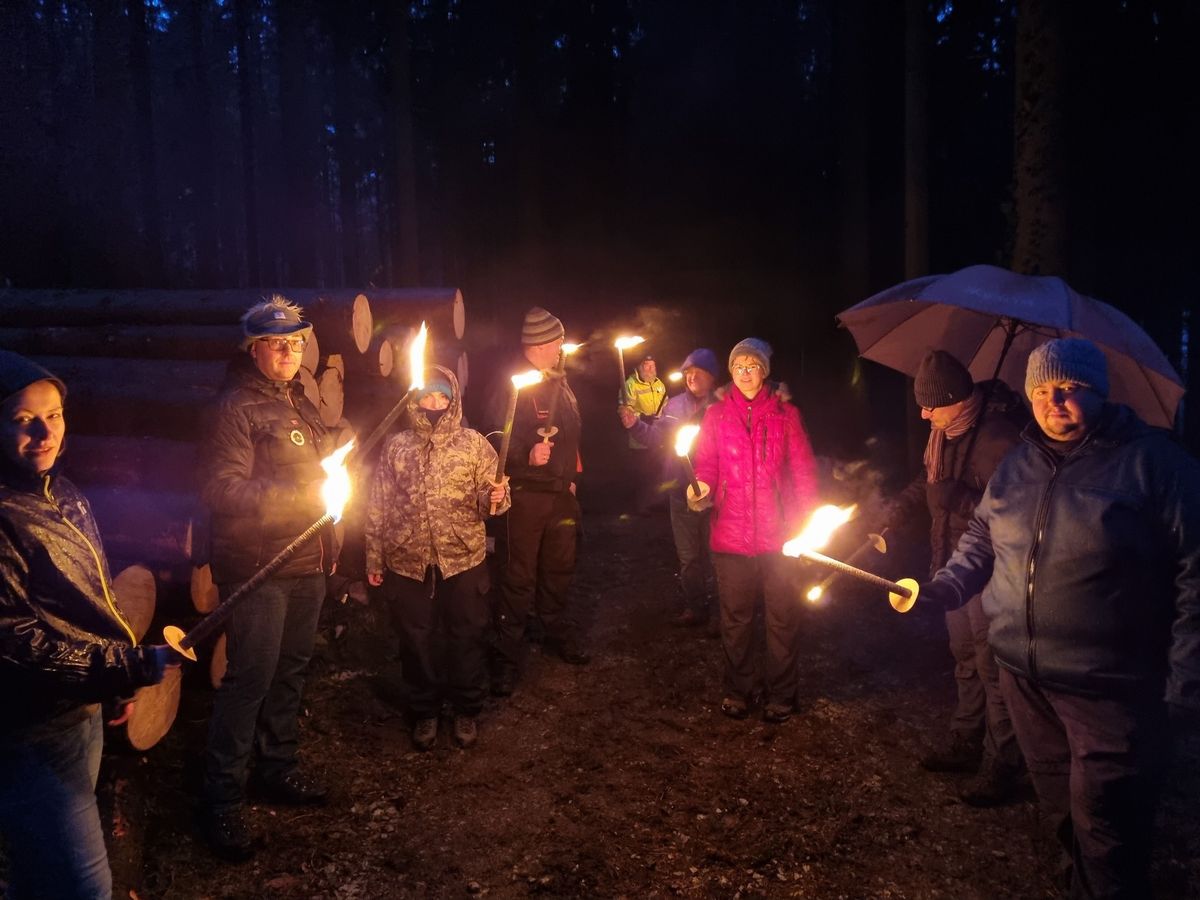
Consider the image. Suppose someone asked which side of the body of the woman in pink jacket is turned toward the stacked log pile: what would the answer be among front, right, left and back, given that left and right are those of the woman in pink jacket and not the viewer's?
right

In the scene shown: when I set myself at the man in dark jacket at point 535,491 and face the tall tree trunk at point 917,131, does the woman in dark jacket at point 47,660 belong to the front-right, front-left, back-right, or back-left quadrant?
back-right

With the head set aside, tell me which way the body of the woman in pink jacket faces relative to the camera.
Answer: toward the camera

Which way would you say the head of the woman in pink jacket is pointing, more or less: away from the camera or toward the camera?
toward the camera

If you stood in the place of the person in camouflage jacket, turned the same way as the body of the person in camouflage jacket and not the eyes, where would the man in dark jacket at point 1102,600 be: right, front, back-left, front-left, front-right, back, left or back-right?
front-left

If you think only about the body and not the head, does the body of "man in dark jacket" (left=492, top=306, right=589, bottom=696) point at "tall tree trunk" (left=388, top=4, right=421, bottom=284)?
no

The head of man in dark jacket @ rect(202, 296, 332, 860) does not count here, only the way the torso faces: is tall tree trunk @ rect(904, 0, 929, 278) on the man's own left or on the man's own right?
on the man's own left

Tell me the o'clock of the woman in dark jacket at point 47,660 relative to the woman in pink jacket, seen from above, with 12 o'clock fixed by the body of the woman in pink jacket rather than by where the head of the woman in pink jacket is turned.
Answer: The woman in dark jacket is roughly at 1 o'clock from the woman in pink jacket.

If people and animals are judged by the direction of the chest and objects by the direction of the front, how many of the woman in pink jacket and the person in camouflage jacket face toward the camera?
2

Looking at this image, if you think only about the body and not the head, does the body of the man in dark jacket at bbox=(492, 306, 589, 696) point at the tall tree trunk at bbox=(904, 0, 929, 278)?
no

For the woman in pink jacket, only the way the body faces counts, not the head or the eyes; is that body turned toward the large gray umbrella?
no

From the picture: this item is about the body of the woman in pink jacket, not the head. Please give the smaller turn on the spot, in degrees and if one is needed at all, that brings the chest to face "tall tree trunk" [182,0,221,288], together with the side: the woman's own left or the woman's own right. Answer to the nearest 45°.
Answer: approximately 135° to the woman's own right

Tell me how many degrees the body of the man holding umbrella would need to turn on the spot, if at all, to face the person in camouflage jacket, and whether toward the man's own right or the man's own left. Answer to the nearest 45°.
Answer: approximately 45° to the man's own right

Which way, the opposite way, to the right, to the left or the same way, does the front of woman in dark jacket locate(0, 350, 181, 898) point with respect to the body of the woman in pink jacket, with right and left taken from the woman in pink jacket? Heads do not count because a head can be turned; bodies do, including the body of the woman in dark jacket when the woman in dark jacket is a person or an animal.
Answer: to the left

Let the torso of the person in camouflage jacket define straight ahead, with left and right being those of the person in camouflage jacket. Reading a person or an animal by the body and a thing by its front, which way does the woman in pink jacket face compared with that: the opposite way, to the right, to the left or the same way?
the same way

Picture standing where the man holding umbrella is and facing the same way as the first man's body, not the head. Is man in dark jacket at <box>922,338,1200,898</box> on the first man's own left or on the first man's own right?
on the first man's own left

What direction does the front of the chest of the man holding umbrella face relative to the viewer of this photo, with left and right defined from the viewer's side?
facing the viewer and to the left of the viewer

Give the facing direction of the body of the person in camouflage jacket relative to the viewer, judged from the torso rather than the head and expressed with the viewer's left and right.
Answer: facing the viewer

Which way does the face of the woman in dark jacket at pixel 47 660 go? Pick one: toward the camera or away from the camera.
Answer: toward the camera

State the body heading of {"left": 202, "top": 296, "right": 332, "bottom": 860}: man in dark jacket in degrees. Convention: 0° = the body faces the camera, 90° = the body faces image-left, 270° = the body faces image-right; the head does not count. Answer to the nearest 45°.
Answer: approximately 315°
